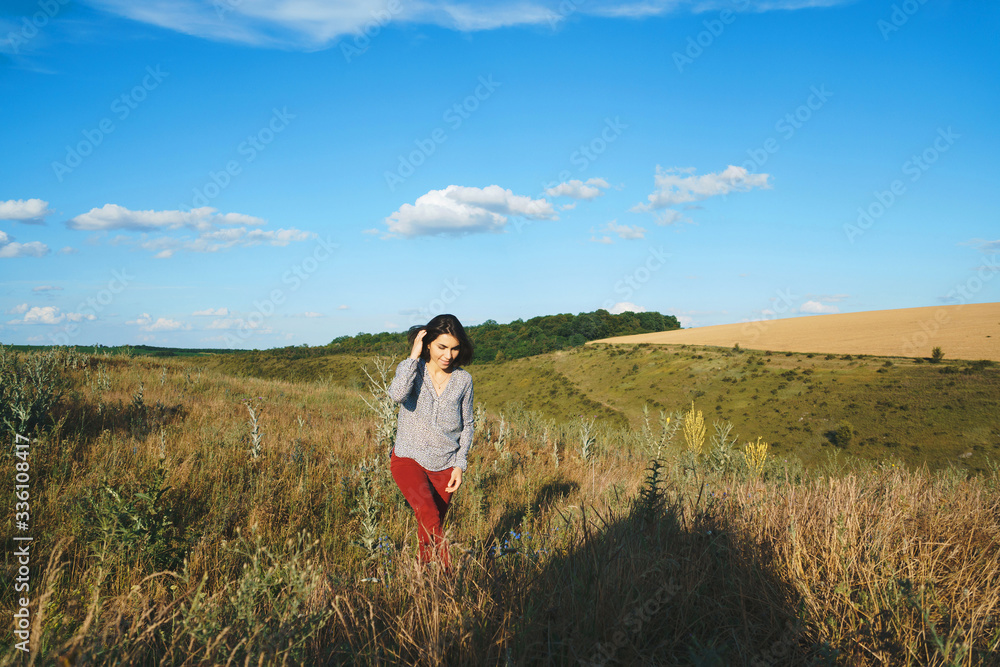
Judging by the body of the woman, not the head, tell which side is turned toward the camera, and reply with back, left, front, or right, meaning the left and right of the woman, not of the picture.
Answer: front

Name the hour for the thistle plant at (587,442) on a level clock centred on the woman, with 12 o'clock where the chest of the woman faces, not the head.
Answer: The thistle plant is roughly at 7 o'clock from the woman.

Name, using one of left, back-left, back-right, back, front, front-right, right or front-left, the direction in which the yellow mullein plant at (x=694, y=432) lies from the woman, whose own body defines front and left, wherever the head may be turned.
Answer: back-left

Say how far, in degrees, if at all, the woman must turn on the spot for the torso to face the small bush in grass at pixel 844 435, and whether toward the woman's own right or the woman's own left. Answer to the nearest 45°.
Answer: approximately 135° to the woman's own left

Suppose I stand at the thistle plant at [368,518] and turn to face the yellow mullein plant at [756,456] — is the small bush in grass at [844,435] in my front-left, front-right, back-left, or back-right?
front-left

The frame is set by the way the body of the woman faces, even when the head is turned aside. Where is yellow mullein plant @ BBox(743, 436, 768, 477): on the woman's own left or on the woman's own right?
on the woman's own left

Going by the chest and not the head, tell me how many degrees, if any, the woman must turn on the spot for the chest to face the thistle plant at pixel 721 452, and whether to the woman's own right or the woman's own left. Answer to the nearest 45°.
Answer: approximately 135° to the woman's own left
